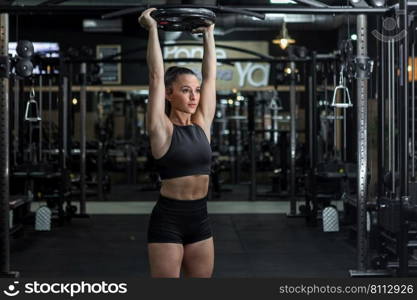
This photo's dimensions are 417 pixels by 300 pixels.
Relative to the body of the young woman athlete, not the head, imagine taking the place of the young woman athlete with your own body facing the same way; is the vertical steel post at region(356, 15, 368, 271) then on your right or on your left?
on your left

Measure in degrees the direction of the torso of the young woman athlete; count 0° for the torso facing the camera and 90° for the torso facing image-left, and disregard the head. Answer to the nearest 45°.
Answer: approximately 315°

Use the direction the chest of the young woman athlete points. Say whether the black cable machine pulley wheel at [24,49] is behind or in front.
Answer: behind

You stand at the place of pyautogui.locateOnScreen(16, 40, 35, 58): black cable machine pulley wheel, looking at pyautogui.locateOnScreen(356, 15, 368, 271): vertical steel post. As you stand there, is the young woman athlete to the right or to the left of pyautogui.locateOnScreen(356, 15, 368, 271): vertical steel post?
right

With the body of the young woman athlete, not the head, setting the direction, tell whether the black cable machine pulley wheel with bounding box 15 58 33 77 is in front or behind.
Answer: behind
